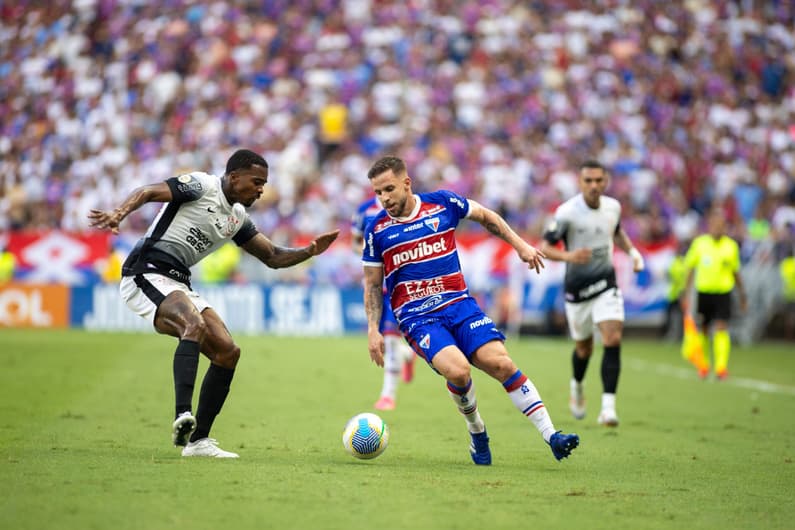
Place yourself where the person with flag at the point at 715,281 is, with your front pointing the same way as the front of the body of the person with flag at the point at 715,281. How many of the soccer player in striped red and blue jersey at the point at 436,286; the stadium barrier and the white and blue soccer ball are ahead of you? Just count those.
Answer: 2

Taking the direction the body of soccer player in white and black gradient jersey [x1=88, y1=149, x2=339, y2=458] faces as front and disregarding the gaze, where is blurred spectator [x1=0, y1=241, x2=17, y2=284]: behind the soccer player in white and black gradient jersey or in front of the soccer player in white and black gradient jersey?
behind

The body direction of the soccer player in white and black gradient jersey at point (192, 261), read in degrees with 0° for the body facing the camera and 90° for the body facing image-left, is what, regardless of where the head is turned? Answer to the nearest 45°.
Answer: approximately 315°

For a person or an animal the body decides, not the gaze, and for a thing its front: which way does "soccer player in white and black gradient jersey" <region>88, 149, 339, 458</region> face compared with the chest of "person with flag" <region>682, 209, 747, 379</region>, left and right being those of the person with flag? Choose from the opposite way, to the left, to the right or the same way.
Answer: to the left

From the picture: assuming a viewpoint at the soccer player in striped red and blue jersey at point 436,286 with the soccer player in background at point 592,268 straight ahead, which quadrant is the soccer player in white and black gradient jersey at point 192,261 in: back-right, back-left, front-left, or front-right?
back-left

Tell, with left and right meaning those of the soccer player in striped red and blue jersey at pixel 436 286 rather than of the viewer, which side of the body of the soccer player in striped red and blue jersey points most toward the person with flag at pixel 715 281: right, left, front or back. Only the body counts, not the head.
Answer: back

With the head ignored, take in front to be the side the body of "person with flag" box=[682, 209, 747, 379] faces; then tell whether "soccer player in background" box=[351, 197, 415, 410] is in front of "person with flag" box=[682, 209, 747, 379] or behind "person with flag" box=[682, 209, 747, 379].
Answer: in front

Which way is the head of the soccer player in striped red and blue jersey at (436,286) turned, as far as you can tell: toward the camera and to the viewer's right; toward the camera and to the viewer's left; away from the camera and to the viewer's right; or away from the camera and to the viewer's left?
toward the camera and to the viewer's left

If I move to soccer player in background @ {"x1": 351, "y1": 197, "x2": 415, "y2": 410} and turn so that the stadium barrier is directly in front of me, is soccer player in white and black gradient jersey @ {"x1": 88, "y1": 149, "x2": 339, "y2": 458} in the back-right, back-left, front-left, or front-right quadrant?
back-left

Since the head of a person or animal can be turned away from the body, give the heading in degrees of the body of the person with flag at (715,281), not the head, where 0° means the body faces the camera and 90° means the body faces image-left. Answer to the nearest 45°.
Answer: approximately 0°
